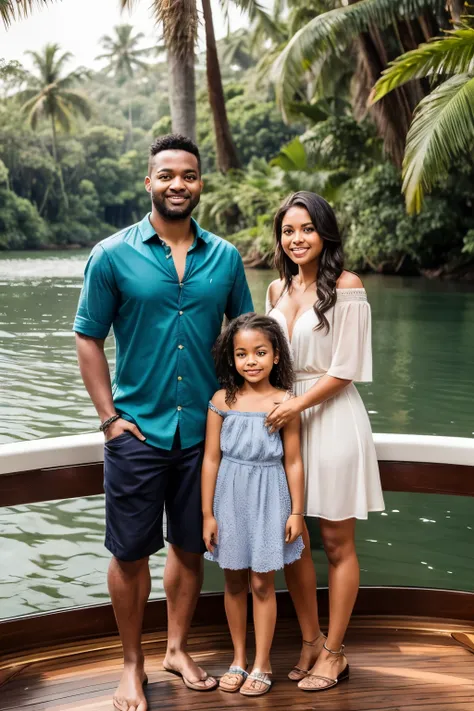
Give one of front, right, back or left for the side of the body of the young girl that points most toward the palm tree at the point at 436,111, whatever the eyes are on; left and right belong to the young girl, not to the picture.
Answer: back

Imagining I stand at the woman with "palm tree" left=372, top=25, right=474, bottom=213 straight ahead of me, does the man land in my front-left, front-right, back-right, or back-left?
back-left

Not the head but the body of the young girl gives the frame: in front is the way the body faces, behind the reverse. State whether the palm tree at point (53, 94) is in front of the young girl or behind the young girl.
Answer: behind

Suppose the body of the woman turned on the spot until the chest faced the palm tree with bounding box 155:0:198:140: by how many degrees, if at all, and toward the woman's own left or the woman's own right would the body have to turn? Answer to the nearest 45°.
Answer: approximately 135° to the woman's own right

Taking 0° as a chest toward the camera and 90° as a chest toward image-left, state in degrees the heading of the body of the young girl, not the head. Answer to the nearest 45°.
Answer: approximately 0°

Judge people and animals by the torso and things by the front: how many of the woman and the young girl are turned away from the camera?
0

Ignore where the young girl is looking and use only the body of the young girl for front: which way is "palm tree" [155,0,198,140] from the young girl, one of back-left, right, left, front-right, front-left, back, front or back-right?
back

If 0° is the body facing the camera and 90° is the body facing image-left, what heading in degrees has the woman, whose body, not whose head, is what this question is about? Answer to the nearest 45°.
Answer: approximately 45°

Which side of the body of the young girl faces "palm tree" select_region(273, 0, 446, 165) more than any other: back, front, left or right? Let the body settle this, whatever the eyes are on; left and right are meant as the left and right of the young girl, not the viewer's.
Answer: back
